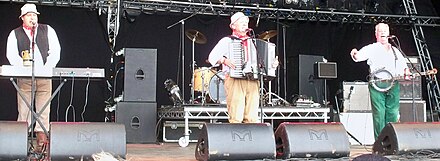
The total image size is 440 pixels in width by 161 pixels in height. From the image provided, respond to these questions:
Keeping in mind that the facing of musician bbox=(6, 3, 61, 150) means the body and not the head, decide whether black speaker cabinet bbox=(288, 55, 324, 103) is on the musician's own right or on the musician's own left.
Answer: on the musician's own left

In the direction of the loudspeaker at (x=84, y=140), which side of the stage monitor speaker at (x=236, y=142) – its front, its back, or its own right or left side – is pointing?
left

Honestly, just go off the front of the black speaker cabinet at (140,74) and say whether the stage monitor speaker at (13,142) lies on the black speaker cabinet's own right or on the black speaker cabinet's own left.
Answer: on the black speaker cabinet's own right

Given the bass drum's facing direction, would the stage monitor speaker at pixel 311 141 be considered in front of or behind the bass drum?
in front

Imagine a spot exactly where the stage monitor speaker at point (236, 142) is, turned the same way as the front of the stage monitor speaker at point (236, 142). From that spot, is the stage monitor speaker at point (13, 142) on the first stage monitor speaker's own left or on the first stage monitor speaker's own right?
on the first stage monitor speaker's own left

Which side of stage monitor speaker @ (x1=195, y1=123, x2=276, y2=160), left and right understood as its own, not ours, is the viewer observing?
back

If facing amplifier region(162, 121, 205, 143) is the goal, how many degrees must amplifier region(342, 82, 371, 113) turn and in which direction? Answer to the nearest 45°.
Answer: approximately 45° to its right

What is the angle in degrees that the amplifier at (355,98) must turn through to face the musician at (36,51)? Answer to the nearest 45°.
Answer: approximately 45° to its right

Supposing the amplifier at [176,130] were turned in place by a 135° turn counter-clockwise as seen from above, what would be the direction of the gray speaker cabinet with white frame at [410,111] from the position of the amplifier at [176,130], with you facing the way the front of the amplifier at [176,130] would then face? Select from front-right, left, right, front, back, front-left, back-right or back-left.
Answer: front-right

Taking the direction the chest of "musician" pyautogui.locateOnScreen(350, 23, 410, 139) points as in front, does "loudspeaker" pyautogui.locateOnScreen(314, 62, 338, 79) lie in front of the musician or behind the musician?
behind

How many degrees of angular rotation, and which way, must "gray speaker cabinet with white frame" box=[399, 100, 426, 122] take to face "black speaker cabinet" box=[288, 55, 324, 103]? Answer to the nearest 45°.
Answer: approximately 90° to its right

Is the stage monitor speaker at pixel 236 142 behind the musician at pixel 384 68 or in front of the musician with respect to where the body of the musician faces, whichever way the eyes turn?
in front
